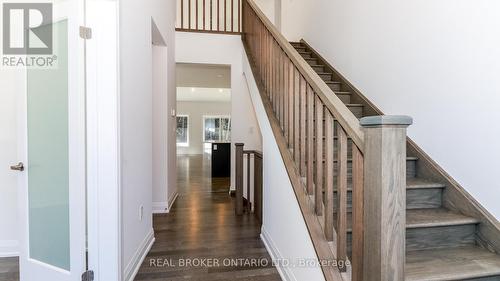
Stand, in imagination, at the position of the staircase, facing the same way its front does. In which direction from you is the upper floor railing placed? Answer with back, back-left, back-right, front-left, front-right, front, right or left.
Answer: back-right

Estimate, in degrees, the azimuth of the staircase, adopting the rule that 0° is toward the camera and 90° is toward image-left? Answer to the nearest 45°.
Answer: approximately 0°

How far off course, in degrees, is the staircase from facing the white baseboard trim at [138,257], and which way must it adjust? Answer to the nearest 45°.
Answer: approximately 90° to its right

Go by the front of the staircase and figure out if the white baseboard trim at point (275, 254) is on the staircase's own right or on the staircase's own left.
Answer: on the staircase's own right

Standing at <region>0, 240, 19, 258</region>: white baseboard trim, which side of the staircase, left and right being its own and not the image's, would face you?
right
